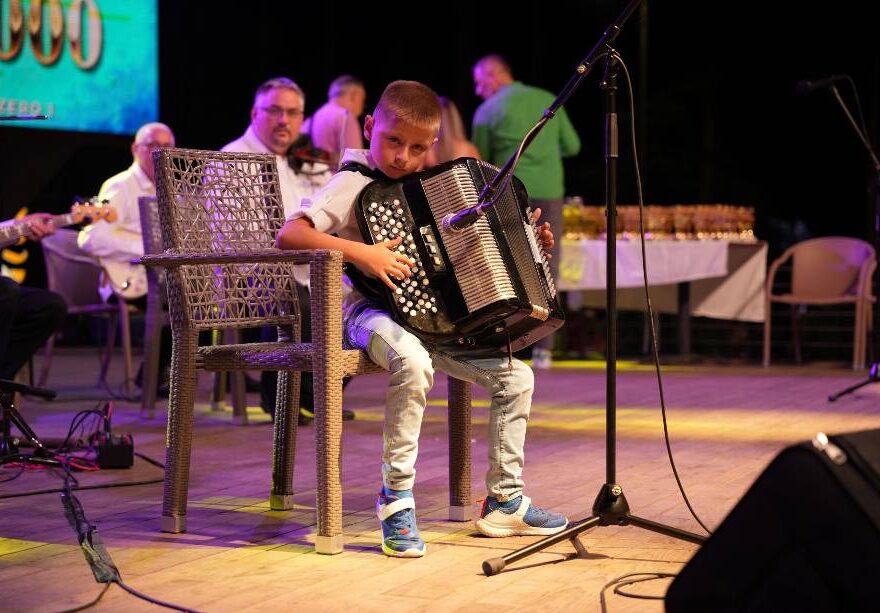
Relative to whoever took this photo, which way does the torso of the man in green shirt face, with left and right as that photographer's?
facing away from the viewer and to the left of the viewer

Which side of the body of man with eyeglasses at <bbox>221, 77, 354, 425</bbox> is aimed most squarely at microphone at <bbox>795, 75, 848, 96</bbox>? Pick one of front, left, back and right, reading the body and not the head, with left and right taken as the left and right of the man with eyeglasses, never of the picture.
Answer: left

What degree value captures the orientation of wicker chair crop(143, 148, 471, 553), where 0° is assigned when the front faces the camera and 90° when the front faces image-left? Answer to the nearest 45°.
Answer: approximately 315°

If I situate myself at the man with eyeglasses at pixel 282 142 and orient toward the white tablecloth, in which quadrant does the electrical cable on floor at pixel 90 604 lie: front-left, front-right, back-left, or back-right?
back-right

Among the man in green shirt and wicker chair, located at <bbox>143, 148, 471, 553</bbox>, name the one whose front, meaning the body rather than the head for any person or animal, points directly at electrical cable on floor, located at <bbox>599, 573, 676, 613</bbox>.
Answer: the wicker chair

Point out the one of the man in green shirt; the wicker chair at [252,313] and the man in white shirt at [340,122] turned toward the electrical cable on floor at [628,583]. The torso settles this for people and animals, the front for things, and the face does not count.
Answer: the wicker chair

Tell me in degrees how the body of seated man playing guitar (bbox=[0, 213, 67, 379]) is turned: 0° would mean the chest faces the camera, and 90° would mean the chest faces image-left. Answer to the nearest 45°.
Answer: approximately 315°
